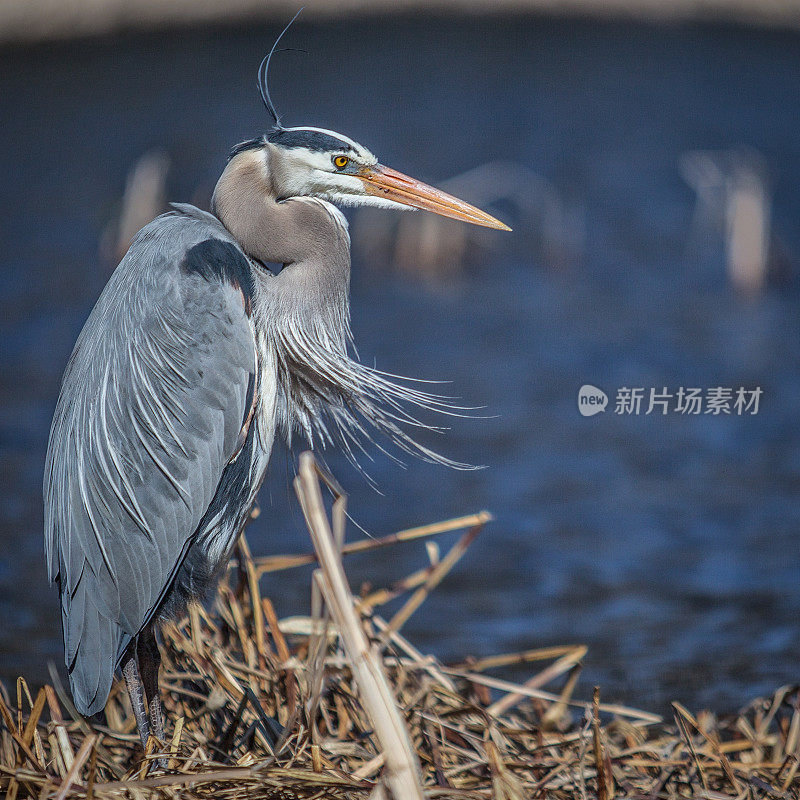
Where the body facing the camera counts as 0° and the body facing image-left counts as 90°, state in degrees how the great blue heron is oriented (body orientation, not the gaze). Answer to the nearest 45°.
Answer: approximately 270°

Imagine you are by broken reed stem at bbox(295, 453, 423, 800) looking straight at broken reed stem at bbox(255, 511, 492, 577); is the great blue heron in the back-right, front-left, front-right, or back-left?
front-left
